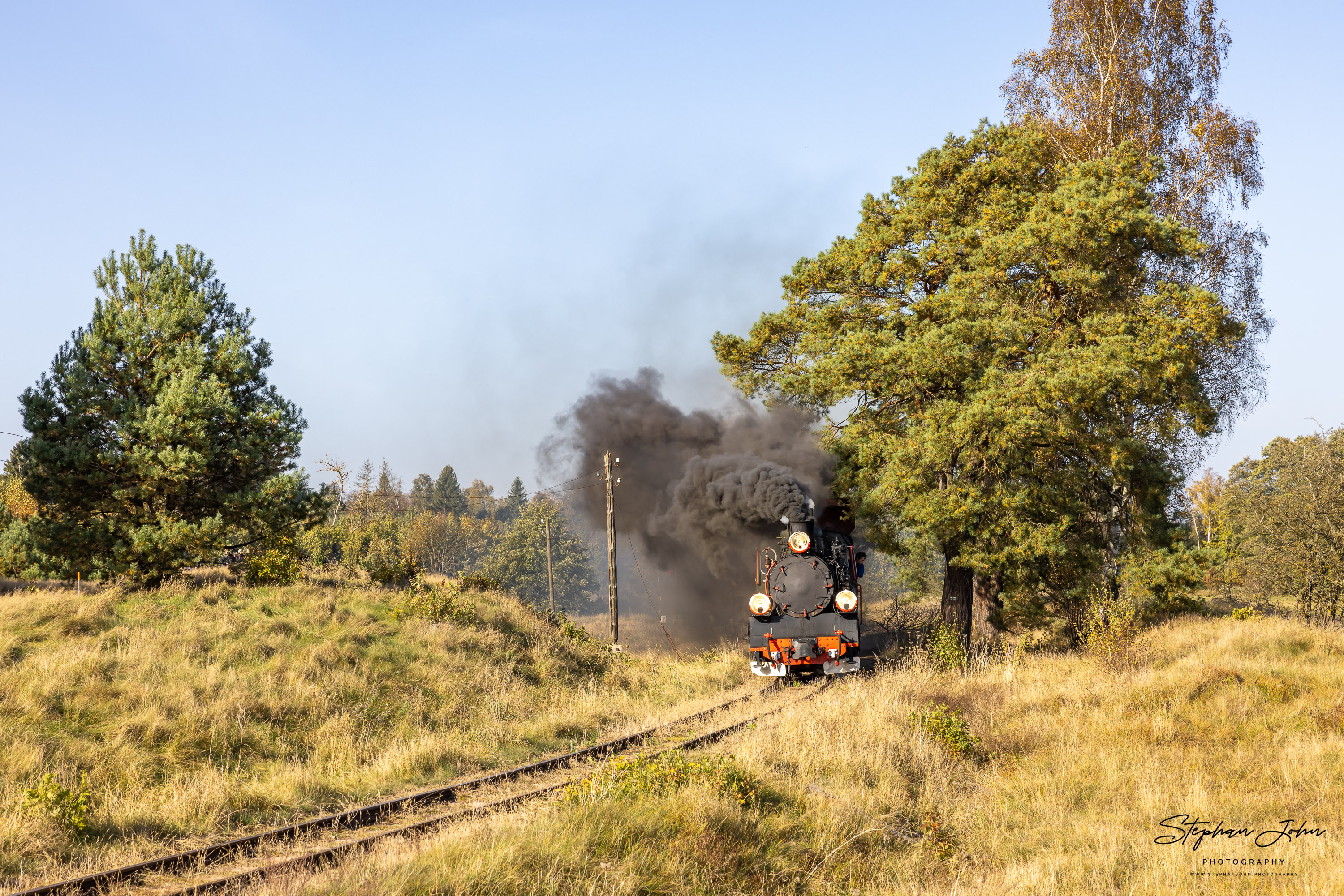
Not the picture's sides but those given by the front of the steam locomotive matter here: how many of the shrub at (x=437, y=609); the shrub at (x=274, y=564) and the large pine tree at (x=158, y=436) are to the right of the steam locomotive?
3

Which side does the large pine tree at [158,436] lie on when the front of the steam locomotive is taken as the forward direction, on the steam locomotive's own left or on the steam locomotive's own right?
on the steam locomotive's own right

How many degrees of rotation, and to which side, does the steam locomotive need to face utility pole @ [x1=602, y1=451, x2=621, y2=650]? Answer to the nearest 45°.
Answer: approximately 135° to its right

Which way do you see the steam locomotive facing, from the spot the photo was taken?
facing the viewer

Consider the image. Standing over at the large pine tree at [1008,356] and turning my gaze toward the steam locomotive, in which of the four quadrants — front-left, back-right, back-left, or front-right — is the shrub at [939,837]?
front-left

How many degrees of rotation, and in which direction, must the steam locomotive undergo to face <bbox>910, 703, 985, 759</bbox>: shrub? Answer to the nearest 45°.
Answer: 0° — it already faces it

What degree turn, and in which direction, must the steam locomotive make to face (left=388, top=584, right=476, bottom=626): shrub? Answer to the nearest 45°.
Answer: approximately 90° to its right

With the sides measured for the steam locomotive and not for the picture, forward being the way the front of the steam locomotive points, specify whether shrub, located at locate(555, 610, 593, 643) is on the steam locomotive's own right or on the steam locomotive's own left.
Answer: on the steam locomotive's own right

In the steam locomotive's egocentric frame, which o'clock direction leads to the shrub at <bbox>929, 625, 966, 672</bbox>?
The shrub is roughly at 8 o'clock from the steam locomotive.

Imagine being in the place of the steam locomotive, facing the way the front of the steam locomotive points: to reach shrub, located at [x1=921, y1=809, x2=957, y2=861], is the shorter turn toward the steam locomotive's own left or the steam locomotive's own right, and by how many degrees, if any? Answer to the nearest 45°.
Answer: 0° — it already faces it

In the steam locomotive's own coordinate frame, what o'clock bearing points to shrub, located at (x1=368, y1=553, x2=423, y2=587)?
The shrub is roughly at 4 o'clock from the steam locomotive.

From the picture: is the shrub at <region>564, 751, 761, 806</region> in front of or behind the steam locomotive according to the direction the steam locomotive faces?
in front

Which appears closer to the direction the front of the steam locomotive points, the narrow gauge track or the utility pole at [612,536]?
the narrow gauge track

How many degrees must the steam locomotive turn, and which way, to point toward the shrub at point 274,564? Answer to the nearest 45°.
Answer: approximately 90° to its right
